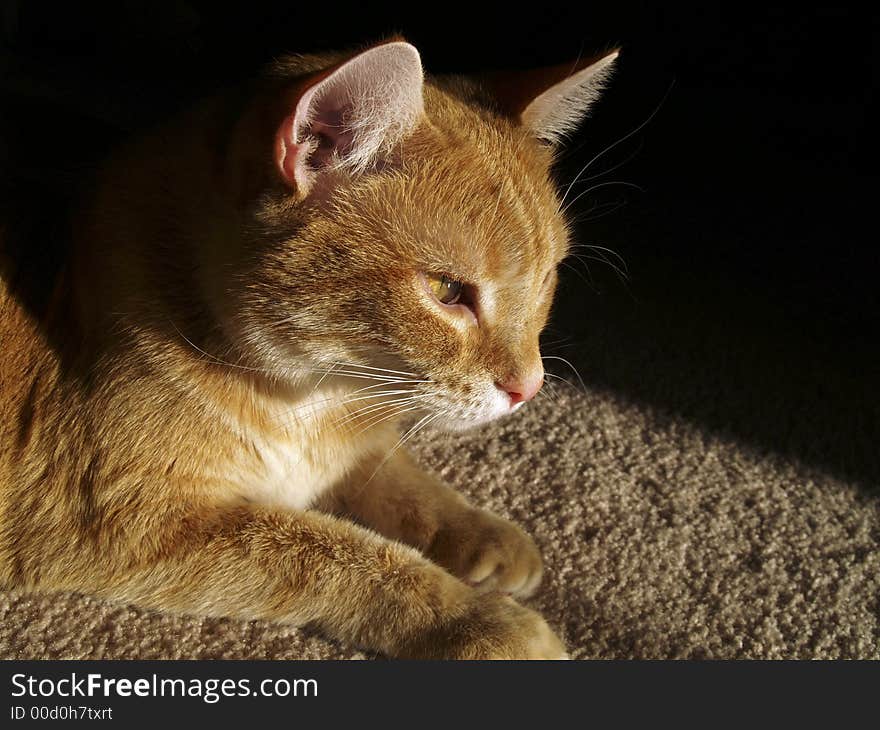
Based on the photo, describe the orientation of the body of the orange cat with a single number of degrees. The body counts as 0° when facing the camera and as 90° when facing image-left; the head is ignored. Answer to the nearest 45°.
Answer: approximately 315°
